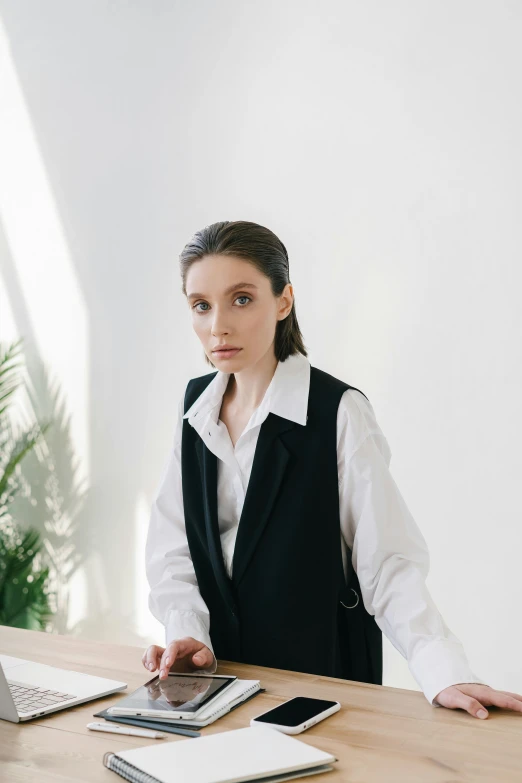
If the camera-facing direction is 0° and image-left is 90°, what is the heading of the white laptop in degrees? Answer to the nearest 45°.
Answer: approximately 225°

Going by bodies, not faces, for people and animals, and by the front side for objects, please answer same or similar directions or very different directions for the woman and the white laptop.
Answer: very different directions

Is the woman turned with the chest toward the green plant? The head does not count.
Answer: no

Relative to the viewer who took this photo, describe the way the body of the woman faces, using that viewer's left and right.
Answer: facing the viewer and to the left of the viewer
